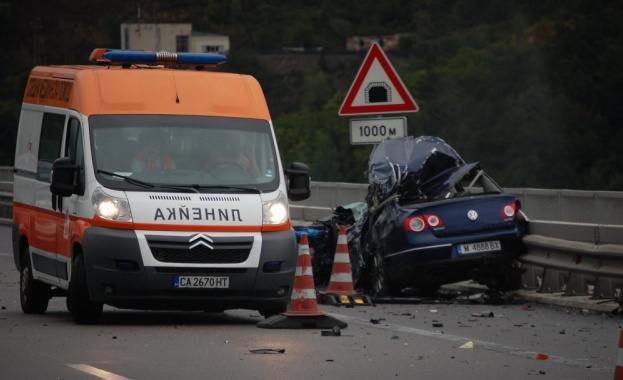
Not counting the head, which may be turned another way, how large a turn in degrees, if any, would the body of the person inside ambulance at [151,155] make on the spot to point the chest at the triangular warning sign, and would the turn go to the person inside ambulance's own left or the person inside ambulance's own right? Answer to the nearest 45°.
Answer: approximately 135° to the person inside ambulance's own left

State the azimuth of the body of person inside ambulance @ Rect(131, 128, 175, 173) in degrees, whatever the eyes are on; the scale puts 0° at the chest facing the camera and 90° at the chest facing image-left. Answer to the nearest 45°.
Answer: approximately 0°

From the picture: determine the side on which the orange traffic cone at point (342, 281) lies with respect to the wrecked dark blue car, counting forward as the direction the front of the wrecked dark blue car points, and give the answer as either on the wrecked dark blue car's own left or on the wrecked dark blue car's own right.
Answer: on the wrecked dark blue car's own left

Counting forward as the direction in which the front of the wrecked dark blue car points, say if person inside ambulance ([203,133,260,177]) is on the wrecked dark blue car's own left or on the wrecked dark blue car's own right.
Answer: on the wrecked dark blue car's own left

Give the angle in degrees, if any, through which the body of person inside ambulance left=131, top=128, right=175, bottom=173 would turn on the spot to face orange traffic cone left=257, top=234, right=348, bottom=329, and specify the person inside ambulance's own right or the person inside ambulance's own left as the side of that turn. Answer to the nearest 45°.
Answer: approximately 45° to the person inside ambulance's own left

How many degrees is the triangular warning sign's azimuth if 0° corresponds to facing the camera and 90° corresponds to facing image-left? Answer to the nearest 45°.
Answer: approximately 0°

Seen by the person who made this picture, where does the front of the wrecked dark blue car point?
facing away from the viewer and to the left of the viewer

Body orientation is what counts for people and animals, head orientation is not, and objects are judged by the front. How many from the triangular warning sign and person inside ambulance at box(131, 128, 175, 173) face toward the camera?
2

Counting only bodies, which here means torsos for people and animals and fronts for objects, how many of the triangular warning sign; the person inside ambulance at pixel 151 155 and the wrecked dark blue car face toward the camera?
2
